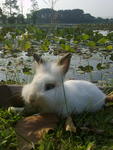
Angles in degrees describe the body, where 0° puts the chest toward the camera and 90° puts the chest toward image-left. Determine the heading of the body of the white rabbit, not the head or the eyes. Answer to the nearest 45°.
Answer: approximately 45°

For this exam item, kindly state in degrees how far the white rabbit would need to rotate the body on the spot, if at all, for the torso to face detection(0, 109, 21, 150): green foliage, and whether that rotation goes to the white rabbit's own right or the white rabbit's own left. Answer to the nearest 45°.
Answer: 0° — it already faces it
